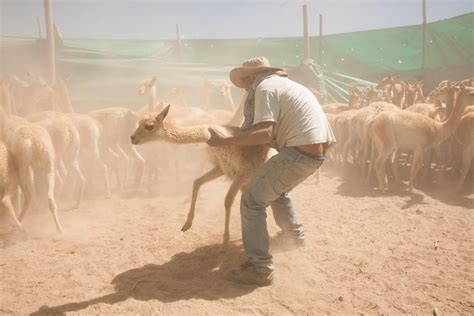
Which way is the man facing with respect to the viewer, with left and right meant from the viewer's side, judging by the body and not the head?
facing to the left of the viewer

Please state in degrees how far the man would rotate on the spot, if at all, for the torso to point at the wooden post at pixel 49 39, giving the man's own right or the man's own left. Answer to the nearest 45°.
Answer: approximately 45° to the man's own right

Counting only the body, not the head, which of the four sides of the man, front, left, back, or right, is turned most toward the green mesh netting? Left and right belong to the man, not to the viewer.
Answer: right

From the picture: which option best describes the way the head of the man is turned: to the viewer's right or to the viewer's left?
to the viewer's left
